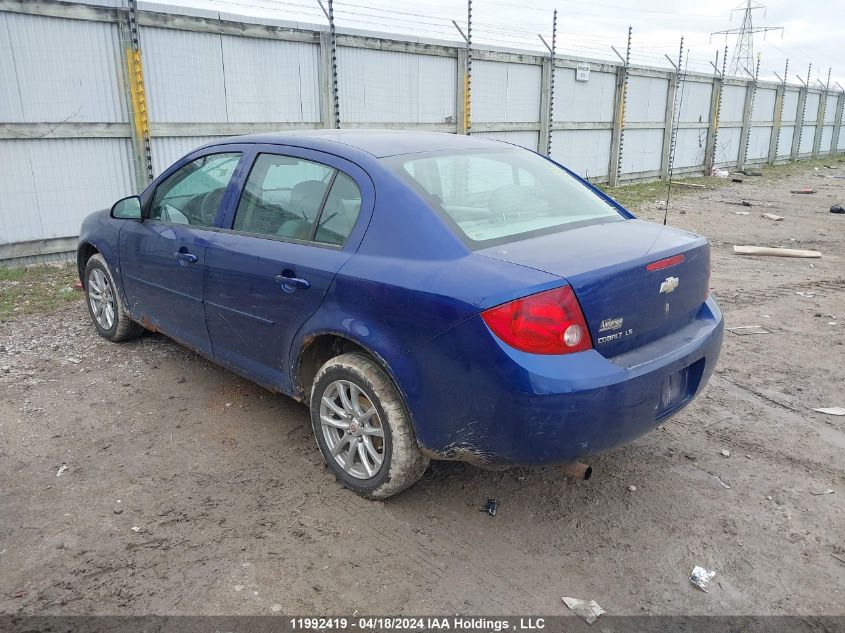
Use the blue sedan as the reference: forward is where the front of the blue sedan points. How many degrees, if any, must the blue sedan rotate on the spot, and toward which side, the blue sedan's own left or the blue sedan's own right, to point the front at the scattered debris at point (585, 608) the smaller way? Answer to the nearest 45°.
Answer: approximately 180°

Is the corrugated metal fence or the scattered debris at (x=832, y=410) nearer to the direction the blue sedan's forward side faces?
the corrugated metal fence

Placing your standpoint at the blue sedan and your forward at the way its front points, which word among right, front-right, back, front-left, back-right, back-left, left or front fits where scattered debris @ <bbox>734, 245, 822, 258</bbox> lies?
right

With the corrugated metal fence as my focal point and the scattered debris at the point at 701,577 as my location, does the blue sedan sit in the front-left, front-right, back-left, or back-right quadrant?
front-left

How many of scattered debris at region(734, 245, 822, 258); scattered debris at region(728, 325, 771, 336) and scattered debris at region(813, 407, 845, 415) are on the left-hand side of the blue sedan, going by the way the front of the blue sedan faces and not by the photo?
0

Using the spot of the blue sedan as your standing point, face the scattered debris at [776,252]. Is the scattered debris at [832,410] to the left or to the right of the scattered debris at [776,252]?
right

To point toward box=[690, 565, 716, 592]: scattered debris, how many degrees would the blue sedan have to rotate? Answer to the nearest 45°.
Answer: approximately 180°

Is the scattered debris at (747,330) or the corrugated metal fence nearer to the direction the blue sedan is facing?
the corrugated metal fence

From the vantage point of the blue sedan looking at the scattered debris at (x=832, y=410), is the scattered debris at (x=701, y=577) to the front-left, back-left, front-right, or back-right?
front-right

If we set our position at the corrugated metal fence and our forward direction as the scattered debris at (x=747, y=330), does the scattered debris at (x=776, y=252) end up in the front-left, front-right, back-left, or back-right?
front-left

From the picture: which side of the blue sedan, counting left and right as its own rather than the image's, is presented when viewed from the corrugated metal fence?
front

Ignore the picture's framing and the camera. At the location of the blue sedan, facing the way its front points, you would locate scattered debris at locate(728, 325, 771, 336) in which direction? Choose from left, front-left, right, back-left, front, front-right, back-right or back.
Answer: right

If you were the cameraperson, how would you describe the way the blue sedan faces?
facing away from the viewer and to the left of the viewer

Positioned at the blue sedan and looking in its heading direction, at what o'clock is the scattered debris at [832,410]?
The scattered debris is roughly at 4 o'clock from the blue sedan.
